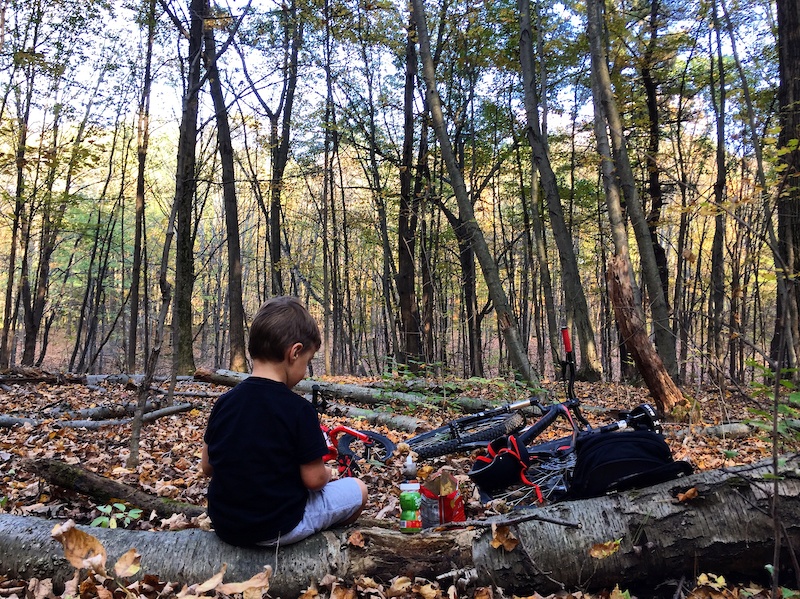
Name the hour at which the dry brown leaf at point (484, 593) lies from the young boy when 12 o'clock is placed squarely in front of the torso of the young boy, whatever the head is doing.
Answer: The dry brown leaf is roughly at 2 o'clock from the young boy.

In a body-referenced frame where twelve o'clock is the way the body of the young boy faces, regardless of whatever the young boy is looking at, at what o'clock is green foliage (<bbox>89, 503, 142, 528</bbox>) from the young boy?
The green foliage is roughly at 9 o'clock from the young boy.

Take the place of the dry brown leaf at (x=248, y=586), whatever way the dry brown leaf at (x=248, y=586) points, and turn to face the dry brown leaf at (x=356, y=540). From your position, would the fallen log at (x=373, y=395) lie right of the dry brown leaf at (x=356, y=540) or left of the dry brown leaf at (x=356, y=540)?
left

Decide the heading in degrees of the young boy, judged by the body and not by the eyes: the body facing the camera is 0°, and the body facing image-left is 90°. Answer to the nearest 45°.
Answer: approximately 225°

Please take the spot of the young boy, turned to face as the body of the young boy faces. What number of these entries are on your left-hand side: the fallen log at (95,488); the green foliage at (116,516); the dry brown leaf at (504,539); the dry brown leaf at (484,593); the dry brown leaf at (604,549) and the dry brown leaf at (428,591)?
2

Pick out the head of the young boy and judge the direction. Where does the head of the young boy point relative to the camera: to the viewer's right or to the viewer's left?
to the viewer's right

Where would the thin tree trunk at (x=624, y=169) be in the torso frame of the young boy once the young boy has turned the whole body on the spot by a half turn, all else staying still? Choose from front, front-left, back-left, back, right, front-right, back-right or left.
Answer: back

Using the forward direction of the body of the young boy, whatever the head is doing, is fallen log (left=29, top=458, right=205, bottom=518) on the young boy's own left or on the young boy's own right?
on the young boy's own left

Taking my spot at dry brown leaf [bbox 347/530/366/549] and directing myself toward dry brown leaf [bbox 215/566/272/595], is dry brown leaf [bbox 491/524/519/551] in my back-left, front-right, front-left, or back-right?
back-left

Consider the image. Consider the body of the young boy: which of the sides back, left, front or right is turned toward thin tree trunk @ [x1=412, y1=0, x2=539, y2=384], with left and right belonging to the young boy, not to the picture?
front

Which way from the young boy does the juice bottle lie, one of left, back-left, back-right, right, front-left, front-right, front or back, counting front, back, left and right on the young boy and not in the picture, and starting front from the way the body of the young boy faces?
front-right

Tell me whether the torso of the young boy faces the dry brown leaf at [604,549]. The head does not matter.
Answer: no

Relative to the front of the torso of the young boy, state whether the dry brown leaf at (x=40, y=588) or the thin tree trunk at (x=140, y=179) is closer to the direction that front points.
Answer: the thin tree trunk

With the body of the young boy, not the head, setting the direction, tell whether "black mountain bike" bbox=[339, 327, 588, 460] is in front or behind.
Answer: in front

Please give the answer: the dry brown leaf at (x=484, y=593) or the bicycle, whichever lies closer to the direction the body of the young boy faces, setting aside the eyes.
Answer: the bicycle
